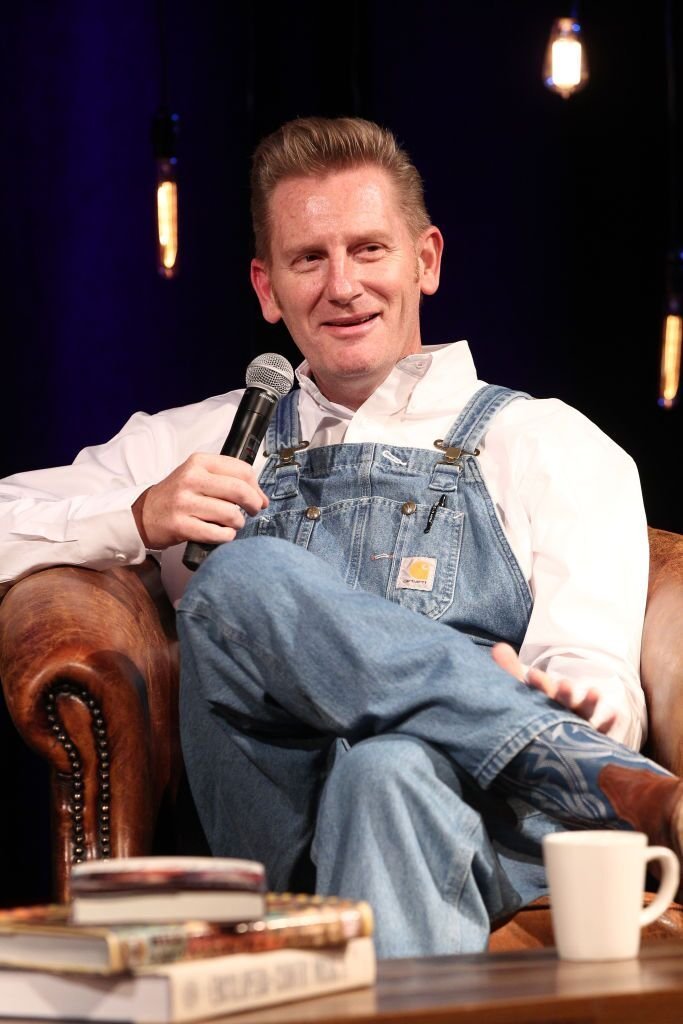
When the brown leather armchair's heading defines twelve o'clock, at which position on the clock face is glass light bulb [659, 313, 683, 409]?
The glass light bulb is roughly at 7 o'clock from the brown leather armchair.

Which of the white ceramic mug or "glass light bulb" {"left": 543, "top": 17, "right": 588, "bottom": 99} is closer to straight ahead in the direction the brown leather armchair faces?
the white ceramic mug

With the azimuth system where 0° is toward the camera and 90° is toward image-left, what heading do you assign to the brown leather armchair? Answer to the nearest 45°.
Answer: approximately 0°

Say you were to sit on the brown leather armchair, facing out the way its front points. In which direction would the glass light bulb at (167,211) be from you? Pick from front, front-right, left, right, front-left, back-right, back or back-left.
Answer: back

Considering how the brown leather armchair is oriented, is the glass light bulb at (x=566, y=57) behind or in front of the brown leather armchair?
behind

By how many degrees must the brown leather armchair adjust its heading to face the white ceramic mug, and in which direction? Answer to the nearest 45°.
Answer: approximately 45° to its left
